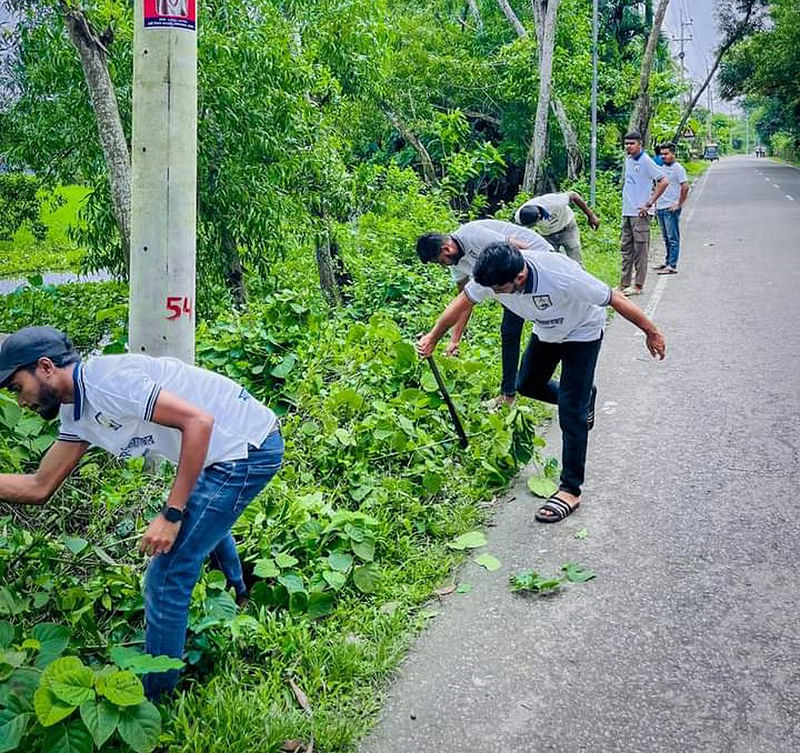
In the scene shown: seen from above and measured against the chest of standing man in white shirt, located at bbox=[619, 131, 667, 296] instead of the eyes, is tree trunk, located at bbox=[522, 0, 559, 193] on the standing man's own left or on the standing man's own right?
on the standing man's own right

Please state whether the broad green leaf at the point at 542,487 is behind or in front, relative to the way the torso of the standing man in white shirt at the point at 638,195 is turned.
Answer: in front

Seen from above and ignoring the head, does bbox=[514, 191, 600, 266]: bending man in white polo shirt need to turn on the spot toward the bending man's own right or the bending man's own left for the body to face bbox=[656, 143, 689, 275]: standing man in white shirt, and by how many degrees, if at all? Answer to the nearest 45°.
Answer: approximately 135° to the bending man's own right

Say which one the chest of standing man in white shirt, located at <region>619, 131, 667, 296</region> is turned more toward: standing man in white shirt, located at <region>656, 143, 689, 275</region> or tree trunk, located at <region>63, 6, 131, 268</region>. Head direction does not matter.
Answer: the tree trunk

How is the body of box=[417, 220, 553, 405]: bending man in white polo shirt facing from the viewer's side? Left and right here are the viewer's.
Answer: facing to the left of the viewer

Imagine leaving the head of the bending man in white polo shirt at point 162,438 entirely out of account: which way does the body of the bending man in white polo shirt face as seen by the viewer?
to the viewer's left

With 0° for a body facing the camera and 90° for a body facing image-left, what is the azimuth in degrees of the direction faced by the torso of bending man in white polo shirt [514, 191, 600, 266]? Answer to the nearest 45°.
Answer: approximately 45°

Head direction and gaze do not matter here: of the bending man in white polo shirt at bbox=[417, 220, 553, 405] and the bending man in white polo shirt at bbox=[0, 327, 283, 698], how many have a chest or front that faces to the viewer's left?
2

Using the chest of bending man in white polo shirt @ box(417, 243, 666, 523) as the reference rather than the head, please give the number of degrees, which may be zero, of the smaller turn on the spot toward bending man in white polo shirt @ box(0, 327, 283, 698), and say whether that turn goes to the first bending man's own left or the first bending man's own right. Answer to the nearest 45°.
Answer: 0° — they already face them

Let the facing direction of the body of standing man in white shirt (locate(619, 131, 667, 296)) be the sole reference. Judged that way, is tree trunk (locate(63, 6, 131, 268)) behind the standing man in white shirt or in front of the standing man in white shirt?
in front

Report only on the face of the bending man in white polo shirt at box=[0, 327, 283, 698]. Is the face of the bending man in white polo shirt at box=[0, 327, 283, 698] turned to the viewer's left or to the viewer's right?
to the viewer's left

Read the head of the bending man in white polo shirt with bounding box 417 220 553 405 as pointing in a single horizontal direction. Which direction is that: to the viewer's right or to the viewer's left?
to the viewer's left

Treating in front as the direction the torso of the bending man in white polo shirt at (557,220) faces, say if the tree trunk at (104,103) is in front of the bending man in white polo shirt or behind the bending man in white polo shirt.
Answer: in front

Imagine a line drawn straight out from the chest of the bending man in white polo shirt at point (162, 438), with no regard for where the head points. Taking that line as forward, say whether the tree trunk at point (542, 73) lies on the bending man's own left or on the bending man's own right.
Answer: on the bending man's own right
